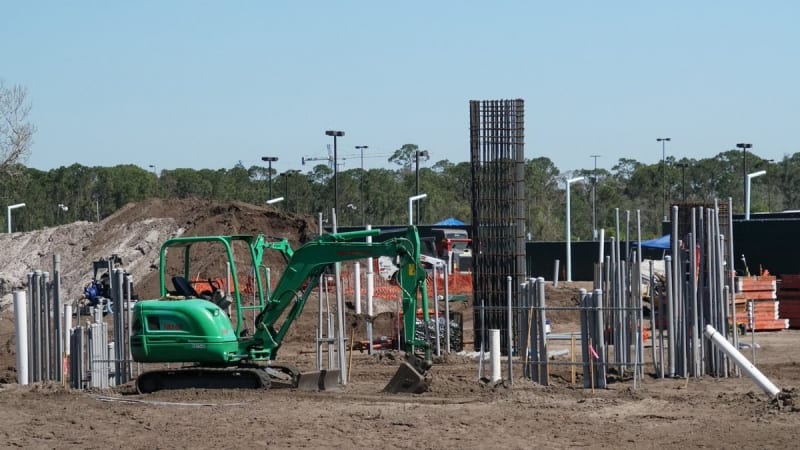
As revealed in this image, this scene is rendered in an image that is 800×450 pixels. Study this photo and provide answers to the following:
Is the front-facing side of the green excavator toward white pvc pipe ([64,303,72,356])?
no

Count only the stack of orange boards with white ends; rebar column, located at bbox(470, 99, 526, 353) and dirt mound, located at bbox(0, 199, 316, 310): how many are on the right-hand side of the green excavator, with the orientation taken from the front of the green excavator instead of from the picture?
0

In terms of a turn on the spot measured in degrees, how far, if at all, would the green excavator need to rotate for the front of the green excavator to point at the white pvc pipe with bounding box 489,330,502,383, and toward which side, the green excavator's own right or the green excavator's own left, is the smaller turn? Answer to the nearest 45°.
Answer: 0° — it already faces it

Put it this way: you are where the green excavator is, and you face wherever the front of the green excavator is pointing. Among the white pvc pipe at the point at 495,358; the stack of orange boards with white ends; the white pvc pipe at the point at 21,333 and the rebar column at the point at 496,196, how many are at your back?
1

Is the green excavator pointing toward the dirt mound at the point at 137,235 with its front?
no

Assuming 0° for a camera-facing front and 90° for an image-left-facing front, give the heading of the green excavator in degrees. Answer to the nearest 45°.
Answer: approximately 270°

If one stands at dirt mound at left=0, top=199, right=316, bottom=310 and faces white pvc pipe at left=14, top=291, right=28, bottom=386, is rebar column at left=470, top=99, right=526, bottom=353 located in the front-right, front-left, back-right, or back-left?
front-left

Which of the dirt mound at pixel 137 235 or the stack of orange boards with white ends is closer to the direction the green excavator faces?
the stack of orange boards with white ends

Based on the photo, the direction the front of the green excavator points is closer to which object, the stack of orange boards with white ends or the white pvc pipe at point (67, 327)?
the stack of orange boards with white ends

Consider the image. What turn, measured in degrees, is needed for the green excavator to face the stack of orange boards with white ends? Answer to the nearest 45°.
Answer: approximately 45° to its left

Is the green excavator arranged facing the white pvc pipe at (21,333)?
no

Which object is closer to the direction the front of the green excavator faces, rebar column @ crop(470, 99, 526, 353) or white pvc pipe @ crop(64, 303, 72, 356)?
the rebar column

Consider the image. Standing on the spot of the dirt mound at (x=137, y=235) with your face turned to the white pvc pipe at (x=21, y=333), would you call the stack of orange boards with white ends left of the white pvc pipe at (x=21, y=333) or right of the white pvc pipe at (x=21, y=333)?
left

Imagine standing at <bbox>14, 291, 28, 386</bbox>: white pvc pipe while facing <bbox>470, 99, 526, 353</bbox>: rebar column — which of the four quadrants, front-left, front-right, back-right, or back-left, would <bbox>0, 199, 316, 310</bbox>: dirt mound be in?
front-left
